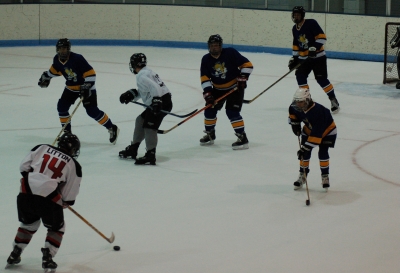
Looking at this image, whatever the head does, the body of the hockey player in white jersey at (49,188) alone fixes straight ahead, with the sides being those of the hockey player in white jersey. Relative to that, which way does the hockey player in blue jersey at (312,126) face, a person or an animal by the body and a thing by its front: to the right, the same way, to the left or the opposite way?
the opposite way

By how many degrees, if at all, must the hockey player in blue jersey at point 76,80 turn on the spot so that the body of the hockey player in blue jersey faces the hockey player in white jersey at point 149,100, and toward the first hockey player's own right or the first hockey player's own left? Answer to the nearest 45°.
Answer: approximately 90° to the first hockey player's own left

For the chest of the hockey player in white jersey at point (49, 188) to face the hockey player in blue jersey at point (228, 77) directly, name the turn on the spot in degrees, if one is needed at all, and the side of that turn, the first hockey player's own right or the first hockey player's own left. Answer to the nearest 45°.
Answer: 0° — they already face them

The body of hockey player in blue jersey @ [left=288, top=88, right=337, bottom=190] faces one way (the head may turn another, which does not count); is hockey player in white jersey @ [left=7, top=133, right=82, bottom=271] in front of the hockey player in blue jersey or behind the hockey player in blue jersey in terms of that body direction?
in front

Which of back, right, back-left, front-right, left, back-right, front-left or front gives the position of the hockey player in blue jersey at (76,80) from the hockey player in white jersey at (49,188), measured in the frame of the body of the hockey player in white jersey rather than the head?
front-left

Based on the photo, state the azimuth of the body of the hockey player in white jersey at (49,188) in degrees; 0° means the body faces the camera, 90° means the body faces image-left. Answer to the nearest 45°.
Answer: approximately 225°

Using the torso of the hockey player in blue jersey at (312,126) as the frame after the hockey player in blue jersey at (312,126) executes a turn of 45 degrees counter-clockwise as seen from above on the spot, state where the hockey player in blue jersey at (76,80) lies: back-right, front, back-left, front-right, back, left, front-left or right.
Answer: back-right

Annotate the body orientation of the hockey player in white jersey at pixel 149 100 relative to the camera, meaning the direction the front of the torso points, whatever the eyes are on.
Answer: to the viewer's left

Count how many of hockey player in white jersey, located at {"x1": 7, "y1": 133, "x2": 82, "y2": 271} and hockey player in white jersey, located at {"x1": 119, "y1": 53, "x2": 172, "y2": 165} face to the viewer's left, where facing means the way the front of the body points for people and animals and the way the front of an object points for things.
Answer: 1

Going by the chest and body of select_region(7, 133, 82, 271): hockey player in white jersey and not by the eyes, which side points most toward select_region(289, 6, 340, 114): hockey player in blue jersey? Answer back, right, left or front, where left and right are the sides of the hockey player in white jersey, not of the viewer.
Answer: front

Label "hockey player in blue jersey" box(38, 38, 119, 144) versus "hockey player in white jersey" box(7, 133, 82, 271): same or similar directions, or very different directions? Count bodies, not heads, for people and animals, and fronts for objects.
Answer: very different directions
